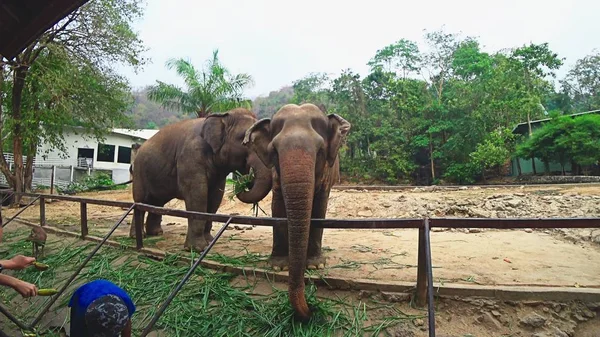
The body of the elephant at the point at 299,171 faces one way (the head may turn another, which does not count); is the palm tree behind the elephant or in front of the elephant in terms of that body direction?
behind

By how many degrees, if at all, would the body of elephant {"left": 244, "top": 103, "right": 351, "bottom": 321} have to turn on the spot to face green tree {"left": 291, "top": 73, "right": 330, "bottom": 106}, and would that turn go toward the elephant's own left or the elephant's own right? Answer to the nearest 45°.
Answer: approximately 180°

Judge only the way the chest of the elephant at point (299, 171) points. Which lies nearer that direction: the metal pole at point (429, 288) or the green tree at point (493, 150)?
the metal pole

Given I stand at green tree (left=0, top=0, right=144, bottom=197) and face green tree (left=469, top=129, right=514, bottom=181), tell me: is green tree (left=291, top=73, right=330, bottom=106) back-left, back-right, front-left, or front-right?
front-left

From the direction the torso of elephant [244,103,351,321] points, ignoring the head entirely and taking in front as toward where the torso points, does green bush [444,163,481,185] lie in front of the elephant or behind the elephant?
behind

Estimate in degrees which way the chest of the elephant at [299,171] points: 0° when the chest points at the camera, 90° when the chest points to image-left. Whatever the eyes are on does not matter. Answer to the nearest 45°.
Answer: approximately 0°

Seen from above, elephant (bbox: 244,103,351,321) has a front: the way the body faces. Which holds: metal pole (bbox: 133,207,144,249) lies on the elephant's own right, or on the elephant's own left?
on the elephant's own right

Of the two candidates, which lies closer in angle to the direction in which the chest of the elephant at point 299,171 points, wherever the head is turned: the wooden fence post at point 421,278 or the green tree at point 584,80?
the wooden fence post

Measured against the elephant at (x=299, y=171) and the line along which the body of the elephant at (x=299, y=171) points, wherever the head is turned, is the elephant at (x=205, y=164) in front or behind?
behind

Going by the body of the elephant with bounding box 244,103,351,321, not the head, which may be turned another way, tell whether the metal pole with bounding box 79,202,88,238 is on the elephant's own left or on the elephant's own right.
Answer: on the elephant's own right

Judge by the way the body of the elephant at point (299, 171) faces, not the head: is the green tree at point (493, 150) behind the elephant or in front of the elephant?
behind
